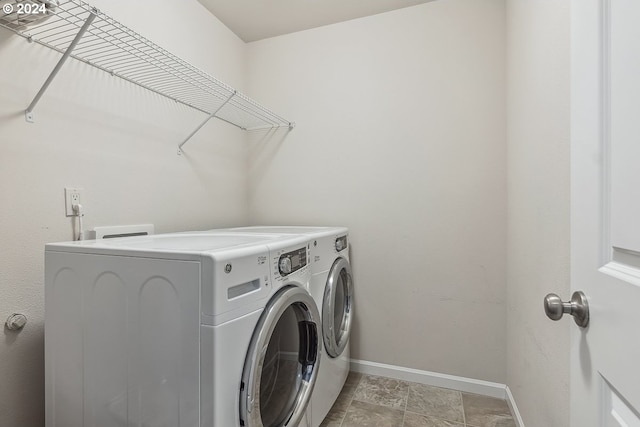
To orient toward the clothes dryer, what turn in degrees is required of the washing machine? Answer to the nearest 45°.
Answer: approximately 90° to its left

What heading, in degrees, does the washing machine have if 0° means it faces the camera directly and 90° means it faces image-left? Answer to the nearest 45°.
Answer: approximately 315°

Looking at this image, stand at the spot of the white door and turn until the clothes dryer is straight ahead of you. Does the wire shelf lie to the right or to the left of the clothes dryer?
left

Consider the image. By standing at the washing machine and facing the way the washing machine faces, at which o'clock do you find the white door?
The white door is roughly at 12 o'clock from the washing machine.
